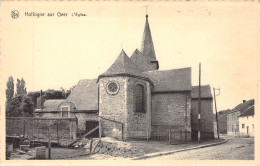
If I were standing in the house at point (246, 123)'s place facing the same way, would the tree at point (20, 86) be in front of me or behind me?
in front

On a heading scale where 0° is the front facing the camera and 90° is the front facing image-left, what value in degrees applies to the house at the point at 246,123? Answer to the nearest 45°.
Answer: approximately 45°

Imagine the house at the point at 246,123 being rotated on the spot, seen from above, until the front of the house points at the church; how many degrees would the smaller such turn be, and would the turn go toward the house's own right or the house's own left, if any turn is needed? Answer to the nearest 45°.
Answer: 0° — it already faces it

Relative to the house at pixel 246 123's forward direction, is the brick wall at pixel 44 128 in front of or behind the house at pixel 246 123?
in front
